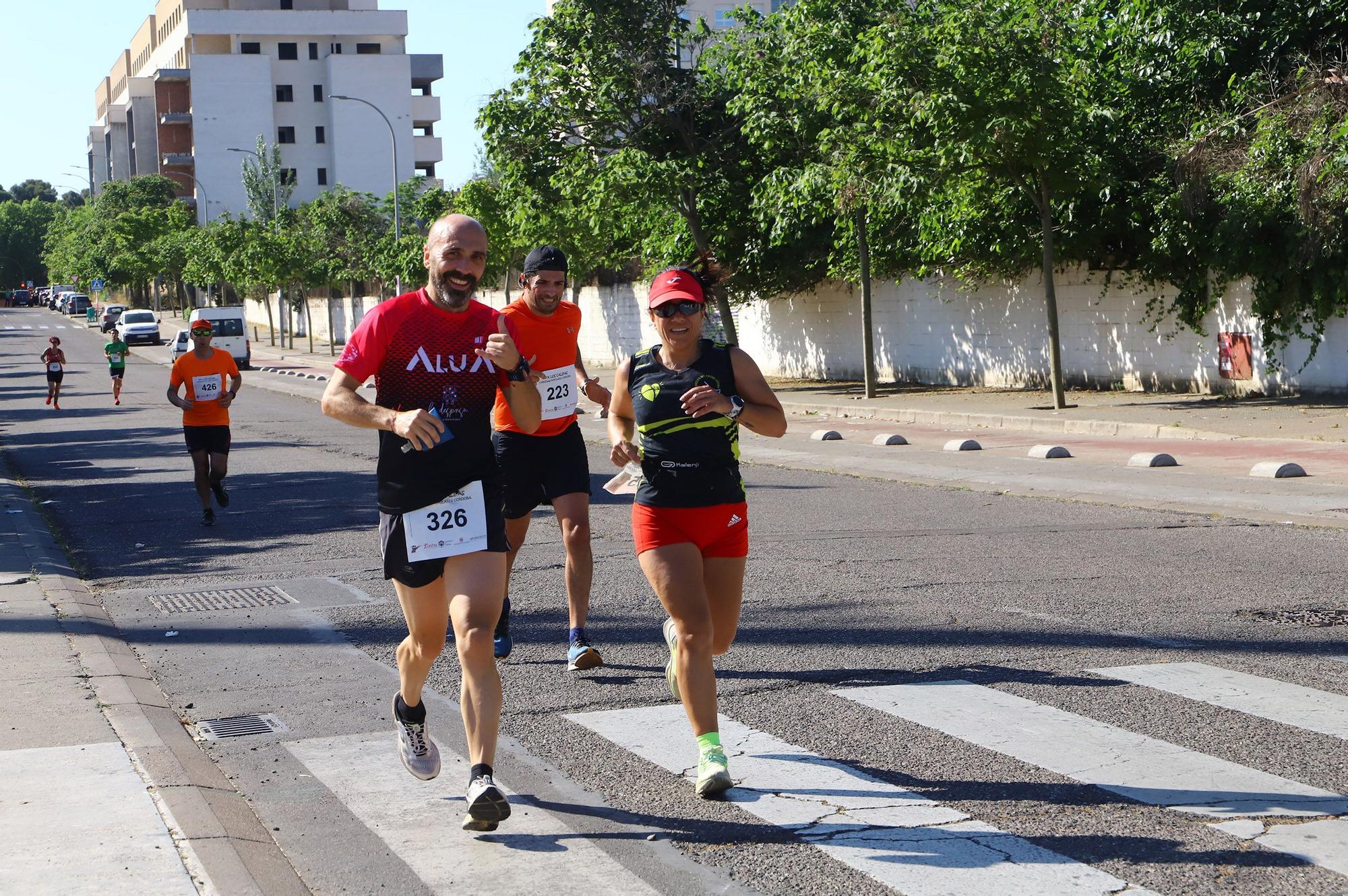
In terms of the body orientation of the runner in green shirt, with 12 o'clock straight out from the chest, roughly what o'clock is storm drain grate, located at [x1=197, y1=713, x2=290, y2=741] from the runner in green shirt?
The storm drain grate is roughly at 12 o'clock from the runner in green shirt.

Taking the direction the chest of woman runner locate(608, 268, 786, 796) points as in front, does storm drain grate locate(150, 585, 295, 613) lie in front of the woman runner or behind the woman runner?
behind

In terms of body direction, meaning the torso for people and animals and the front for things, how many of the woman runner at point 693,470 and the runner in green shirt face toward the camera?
2

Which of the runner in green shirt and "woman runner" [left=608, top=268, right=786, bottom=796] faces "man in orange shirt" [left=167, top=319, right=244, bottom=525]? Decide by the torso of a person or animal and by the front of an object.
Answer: the runner in green shirt

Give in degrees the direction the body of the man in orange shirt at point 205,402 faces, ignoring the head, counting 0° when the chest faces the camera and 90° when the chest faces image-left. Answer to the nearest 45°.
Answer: approximately 0°

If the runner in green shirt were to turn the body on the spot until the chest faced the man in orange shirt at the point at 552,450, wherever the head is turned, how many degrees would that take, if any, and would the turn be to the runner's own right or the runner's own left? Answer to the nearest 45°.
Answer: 0° — they already face them

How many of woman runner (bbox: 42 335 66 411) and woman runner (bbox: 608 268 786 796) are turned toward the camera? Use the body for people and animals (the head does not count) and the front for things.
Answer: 2

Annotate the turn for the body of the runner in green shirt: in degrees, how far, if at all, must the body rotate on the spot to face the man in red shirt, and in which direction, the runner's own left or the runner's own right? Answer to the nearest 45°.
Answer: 0° — they already face them

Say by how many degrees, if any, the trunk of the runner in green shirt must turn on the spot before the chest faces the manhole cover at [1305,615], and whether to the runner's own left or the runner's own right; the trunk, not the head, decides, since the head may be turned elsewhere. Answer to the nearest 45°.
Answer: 0° — they already face it

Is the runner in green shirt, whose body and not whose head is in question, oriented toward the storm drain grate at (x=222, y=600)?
yes
